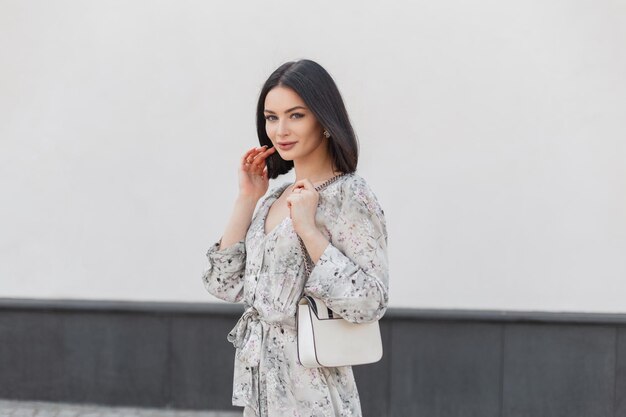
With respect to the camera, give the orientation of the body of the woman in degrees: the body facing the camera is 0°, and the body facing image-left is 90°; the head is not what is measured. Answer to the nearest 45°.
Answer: approximately 45°
